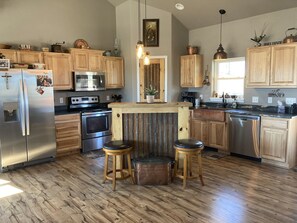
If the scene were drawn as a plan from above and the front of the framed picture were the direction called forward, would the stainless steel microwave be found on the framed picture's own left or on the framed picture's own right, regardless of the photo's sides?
on the framed picture's own right

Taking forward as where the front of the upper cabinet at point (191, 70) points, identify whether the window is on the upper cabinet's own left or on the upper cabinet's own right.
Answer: on the upper cabinet's own left

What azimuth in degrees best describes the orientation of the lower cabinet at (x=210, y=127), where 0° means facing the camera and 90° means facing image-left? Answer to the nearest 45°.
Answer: approximately 45°

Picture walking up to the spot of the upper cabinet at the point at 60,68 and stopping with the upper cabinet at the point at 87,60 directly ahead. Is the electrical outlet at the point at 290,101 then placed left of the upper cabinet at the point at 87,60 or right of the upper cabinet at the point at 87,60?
right

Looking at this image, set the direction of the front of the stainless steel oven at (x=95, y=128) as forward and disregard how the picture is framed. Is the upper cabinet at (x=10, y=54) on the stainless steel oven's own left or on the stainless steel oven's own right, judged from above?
on the stainless steel oven's own right

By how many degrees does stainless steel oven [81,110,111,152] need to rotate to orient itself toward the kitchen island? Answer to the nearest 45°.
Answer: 0° — it already faces it

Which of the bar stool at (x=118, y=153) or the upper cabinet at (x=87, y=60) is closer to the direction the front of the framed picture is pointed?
the bar stool

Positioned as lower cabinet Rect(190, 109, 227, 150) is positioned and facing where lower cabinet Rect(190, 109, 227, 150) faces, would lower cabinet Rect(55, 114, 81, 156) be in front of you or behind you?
in front
